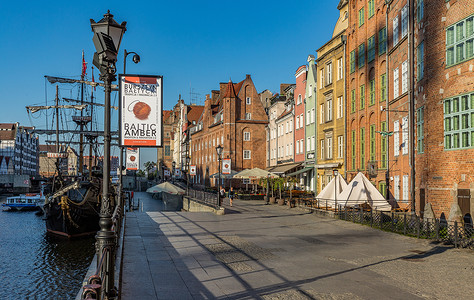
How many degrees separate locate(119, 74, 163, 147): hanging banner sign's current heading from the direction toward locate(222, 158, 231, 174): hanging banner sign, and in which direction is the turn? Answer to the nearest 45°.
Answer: approximately 180°

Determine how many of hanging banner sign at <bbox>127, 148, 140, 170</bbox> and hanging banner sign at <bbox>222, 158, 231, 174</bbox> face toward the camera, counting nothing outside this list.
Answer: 2

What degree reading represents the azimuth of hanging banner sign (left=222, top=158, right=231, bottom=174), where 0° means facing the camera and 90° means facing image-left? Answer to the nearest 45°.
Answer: approximately 0°

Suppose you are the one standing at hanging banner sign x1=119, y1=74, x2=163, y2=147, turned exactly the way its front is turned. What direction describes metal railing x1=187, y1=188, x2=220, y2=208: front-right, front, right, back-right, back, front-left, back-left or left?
back

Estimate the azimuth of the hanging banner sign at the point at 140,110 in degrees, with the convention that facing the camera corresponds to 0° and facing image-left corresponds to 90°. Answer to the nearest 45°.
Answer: approximately 0°

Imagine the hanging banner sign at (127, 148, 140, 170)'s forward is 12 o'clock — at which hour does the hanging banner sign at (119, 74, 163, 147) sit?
the hanging banner sign at (119, 74, 163, 147) is roughly at 12 o'clock from the hanging banner sign at (127, 148, 140, 170).
